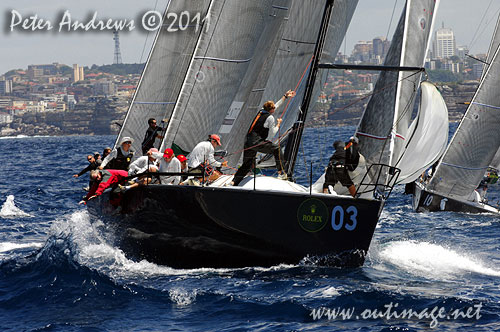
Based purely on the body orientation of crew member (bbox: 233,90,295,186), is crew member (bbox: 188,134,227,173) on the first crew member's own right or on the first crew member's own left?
on the first crew member's own left

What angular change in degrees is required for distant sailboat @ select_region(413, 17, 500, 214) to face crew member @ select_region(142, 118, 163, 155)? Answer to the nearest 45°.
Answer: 0° — it already faces them

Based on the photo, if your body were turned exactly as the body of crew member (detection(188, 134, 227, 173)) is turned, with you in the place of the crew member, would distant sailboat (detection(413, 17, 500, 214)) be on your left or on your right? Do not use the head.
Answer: on your left

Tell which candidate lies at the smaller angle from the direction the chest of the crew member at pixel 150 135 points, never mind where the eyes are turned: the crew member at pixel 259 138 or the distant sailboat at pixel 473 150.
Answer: the crew member

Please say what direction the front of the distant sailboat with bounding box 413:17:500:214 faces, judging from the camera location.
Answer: facing the viewer and to the left of the viewer

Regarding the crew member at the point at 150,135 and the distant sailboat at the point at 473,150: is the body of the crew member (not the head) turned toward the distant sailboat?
no
